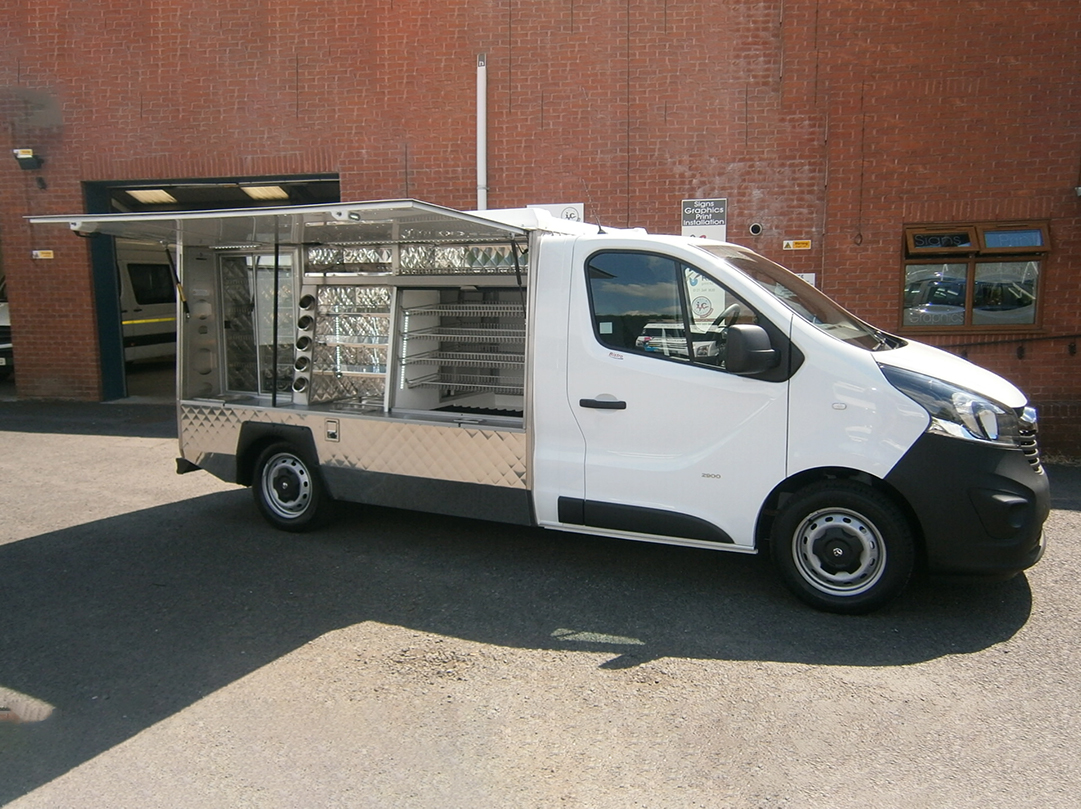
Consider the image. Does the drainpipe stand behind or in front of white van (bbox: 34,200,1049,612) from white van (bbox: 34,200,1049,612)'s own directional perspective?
behind

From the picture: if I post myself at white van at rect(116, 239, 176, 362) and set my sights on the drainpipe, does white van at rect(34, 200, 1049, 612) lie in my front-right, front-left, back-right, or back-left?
front-right

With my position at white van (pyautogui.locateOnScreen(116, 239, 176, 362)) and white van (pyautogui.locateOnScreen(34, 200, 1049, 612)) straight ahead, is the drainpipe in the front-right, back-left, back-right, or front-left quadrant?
front-left

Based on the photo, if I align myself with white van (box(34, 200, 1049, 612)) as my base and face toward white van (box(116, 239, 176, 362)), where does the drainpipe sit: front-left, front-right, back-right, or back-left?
front-right

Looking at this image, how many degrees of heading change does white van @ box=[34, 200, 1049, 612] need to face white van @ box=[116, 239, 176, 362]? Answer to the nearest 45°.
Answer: approximately 180°

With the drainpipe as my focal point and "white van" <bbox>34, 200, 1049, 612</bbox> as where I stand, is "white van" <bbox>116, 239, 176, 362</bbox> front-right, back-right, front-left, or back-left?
front-left
